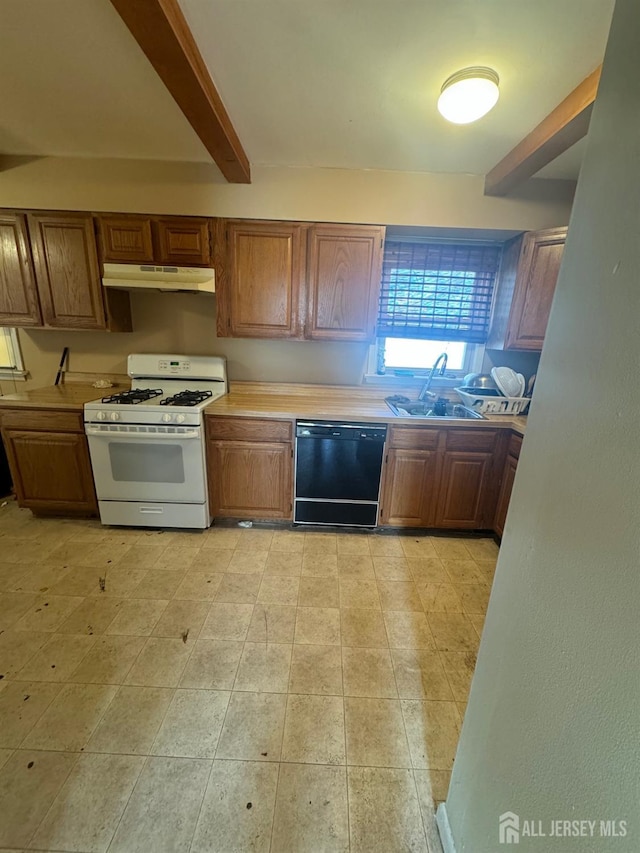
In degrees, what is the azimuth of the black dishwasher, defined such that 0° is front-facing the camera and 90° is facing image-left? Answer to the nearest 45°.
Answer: approximately 0°

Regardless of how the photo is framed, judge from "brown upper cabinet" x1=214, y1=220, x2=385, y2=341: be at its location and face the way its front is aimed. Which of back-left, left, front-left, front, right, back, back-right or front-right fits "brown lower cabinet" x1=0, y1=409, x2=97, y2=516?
right

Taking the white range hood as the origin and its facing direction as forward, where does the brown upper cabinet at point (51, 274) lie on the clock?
The brown upper cabinet is roughly at 4 o'clock from the white range hood.

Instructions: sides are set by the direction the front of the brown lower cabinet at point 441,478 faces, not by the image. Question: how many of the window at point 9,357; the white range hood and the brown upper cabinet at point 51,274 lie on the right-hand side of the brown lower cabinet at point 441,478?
3

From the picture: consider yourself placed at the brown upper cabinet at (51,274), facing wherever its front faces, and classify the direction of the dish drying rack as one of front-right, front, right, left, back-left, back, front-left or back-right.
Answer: front-left

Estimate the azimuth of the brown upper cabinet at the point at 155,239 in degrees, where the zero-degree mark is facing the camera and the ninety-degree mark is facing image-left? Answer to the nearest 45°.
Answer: approximately 0°

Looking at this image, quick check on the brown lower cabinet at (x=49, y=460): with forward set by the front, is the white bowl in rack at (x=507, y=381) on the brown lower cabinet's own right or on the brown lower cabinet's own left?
on the brown lower cabinet's own left
